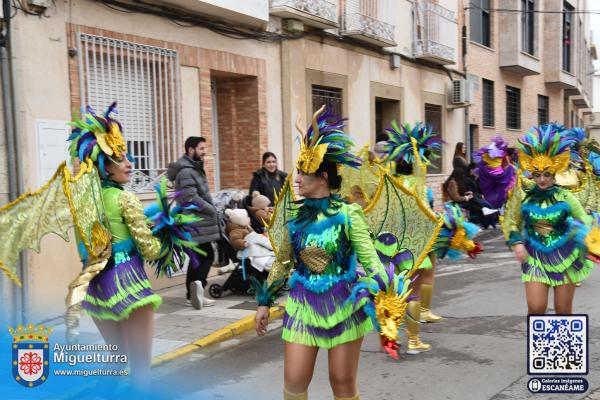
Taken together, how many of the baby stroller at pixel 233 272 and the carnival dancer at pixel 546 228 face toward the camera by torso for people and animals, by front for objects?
1

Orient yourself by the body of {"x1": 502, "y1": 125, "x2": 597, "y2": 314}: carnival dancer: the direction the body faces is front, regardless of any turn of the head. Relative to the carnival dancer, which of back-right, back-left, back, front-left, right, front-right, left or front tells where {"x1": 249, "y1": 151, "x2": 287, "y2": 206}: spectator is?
back-right

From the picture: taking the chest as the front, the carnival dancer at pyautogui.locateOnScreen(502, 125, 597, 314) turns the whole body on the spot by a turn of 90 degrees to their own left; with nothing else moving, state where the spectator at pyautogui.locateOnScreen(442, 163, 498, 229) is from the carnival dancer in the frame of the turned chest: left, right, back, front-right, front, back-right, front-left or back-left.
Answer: left

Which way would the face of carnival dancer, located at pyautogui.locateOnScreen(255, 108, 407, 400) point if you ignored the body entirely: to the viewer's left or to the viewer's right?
to the viewer's left

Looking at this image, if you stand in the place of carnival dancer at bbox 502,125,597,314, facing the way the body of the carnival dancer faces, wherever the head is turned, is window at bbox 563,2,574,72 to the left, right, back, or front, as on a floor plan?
back

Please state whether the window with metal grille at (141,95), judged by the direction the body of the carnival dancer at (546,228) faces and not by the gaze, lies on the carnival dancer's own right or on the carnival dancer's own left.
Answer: on the carnival dancer's own right

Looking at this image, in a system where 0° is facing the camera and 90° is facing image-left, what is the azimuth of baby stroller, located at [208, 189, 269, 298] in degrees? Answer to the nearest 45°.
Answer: approximately 270°

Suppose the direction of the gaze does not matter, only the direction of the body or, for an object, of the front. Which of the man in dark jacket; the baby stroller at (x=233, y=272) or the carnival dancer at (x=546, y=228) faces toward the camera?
the carnival dancer

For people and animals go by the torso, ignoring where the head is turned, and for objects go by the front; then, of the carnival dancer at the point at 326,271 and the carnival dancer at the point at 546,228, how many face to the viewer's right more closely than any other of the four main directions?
0

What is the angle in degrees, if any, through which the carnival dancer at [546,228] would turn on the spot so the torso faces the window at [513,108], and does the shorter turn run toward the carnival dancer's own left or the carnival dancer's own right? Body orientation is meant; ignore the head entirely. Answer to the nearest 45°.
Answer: approximately 180°

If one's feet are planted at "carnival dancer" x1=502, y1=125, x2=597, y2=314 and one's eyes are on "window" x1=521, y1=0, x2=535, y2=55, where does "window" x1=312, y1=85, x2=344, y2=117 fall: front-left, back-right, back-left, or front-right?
front-left

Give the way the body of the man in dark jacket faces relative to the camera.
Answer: to the viewer's right

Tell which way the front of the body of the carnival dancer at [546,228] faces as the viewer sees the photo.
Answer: toward the camera

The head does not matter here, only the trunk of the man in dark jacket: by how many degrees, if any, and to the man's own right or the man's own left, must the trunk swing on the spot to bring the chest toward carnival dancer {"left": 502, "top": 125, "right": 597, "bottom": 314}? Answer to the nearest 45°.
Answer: approximately 45° to the man's own right
